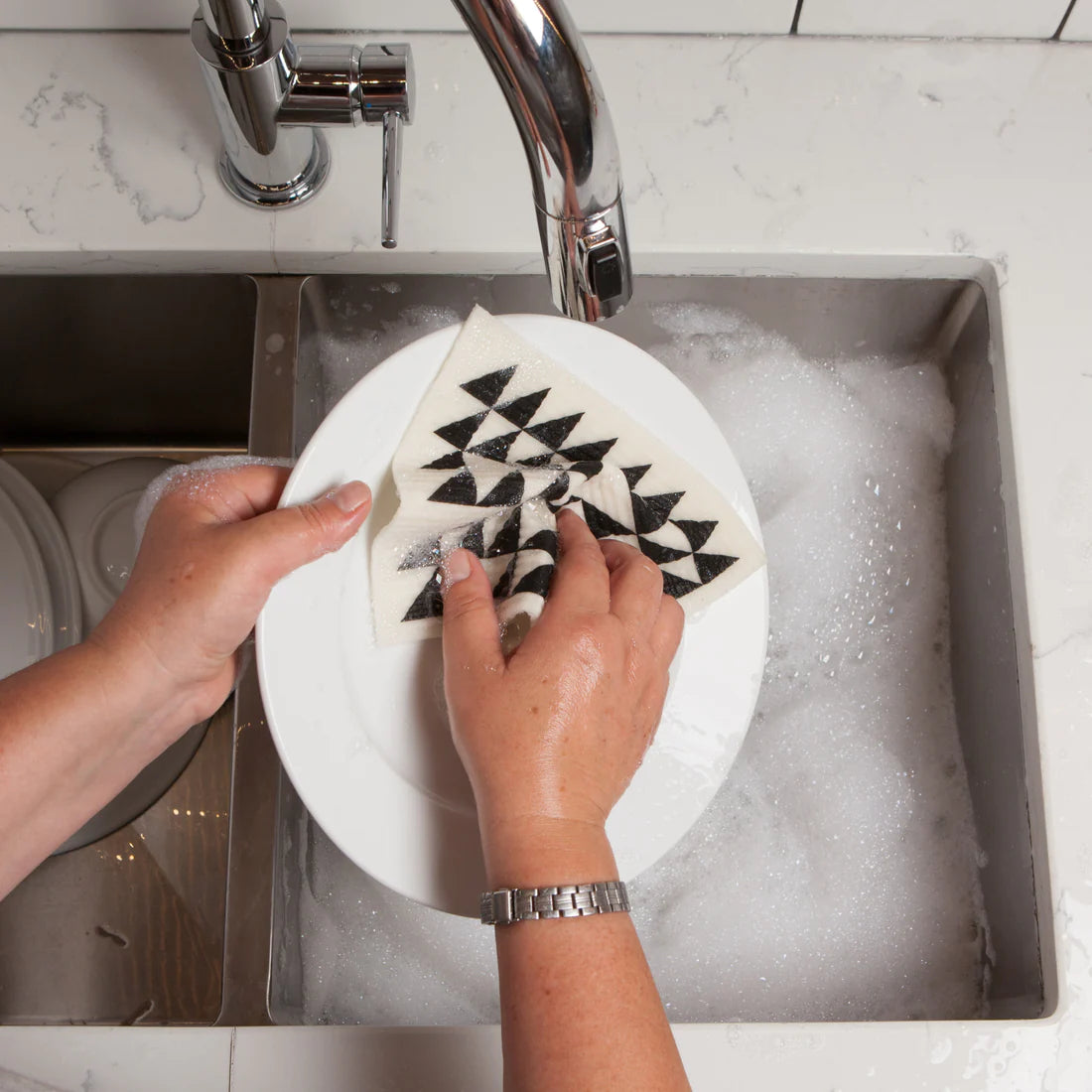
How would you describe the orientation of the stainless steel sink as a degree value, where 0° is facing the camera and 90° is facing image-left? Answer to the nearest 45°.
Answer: approximately 0°
